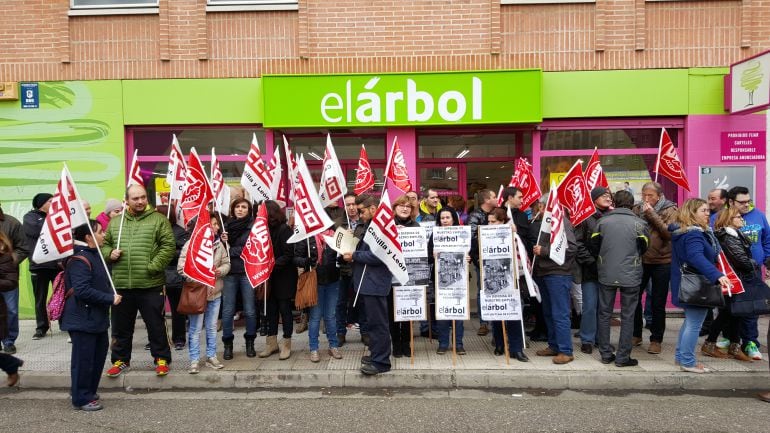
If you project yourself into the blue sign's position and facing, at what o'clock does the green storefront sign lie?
The green storefront sign is roughly at 10 o'clock from the blue sign.

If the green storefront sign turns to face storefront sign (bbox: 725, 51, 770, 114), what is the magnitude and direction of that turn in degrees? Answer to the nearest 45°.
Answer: approximately 90° to its left

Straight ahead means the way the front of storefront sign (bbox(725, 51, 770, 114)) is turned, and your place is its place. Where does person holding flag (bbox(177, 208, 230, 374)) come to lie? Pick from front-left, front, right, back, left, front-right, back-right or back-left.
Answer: front

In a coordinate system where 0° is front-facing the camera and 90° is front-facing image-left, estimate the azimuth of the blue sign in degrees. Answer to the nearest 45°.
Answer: approximately 0°

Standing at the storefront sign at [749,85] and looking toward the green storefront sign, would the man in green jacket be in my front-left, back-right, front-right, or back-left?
front-left

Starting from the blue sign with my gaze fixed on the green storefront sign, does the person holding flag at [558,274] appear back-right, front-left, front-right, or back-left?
front-right

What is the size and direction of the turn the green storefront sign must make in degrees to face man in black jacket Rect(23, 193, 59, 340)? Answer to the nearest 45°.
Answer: approximately 90° to its right

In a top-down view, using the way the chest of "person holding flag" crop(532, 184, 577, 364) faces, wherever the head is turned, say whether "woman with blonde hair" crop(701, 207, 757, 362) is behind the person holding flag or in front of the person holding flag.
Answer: behind

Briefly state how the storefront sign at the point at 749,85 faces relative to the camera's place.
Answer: facing the viewer and to the left of the viewer

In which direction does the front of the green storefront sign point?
toward the camera

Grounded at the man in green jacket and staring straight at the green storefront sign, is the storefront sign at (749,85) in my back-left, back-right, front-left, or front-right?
front-right

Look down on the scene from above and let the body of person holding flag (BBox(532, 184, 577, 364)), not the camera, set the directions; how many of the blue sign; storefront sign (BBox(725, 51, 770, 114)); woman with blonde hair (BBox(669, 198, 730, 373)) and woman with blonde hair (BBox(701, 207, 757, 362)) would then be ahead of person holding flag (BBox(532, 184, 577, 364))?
1
